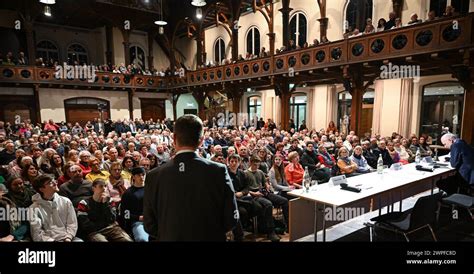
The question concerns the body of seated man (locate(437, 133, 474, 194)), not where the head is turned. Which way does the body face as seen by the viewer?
to the viewer's left

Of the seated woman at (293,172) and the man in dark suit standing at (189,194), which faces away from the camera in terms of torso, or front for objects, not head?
the man in dark suit standing

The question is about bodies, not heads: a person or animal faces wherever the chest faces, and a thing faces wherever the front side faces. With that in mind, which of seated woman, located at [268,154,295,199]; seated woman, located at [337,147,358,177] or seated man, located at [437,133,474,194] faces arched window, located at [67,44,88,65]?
the seated man

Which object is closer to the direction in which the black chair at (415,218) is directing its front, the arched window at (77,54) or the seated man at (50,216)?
the arched window

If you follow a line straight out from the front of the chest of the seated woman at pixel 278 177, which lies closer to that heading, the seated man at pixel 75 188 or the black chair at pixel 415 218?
the black chair

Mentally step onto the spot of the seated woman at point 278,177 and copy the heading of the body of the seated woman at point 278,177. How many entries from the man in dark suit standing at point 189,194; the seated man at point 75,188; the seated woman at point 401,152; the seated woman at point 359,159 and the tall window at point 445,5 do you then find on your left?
3

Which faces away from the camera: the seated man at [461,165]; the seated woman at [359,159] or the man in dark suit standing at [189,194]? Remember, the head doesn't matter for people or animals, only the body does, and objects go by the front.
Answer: the man in dark suit standing

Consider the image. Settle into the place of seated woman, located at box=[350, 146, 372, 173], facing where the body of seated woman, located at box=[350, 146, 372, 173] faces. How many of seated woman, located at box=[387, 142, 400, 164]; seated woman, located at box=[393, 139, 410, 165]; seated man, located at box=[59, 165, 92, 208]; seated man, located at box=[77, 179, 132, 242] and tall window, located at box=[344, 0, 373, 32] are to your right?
2

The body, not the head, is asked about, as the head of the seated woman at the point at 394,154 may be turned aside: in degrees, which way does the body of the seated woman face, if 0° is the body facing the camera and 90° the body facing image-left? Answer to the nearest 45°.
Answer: approximately 315°

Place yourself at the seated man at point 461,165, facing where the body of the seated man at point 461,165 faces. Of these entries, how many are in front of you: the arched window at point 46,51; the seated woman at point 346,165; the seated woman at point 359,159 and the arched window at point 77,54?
4

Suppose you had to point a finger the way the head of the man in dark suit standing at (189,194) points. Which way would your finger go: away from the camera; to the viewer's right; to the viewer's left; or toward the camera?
away from the camera

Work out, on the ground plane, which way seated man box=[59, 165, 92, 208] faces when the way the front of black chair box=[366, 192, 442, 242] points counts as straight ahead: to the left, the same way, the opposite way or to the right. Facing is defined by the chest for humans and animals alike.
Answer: the opposite way

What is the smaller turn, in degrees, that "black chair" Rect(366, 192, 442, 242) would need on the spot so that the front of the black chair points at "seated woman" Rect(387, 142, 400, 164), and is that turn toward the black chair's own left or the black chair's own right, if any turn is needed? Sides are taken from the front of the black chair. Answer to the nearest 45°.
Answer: approximately 45° to the black chair's own right

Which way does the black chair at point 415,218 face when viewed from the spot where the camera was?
facing away from the viewer and to the left of the viewer

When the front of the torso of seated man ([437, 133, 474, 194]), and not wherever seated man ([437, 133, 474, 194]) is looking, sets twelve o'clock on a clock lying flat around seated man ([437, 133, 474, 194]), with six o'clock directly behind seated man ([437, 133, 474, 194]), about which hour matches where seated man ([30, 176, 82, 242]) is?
seated man ([30, 176, 82, 242]) is roughly at 10 o'clock from seated man ([437, 133, 474, 194]).
